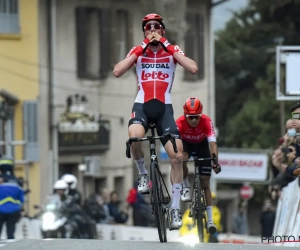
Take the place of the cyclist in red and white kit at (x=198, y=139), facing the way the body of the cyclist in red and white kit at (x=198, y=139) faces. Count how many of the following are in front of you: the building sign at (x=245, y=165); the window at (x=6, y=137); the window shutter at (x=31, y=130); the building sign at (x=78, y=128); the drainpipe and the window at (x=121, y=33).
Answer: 0

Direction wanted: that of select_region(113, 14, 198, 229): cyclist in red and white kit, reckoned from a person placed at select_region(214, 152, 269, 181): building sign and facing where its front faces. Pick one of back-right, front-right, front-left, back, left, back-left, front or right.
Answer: front

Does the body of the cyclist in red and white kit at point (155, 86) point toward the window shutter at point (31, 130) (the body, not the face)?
no

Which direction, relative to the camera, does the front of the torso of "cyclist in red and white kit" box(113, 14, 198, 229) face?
toward the camera

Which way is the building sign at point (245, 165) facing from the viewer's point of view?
toward the camera

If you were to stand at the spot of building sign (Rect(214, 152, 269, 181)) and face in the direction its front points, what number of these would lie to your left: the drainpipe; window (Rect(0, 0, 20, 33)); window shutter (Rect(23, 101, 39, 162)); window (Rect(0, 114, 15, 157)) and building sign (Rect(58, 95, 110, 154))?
0

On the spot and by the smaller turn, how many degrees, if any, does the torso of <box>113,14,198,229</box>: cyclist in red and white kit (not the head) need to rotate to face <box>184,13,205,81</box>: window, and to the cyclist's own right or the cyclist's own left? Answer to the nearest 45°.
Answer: approximately 180°

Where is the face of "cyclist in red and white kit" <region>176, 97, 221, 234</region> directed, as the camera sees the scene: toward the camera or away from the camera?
toward the camera

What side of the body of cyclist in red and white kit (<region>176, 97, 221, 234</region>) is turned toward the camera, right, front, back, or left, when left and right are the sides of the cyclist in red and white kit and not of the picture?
front

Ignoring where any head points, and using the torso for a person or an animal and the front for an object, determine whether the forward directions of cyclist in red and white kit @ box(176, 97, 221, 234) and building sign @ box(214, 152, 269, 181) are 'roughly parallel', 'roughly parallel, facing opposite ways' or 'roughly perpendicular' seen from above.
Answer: roughly parallel

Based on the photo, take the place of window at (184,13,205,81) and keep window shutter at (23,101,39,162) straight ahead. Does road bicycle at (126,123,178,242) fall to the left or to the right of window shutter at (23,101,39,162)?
left

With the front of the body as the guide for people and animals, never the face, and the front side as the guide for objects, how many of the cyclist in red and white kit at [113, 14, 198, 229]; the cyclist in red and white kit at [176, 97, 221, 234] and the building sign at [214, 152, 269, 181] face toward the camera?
3

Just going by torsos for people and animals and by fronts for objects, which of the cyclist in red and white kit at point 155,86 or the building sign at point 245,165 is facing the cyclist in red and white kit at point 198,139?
the building sign

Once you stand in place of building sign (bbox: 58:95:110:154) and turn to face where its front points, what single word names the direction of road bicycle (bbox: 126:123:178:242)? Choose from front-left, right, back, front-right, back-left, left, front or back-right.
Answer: front

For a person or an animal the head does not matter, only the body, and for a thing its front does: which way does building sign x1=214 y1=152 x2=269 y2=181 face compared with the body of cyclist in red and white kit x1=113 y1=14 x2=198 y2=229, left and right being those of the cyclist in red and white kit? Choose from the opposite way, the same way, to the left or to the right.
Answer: the same way

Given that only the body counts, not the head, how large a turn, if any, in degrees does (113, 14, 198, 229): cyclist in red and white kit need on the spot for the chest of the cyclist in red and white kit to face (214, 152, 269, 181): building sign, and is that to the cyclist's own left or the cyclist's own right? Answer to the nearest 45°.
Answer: approximately 180°

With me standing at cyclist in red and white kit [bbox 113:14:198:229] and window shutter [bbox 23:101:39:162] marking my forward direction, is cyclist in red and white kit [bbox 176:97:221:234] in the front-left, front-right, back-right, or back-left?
front-right

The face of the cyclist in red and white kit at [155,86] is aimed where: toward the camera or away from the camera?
toward the camera

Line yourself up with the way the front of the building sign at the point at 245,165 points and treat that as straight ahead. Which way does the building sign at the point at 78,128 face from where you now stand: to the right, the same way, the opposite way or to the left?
the same way
